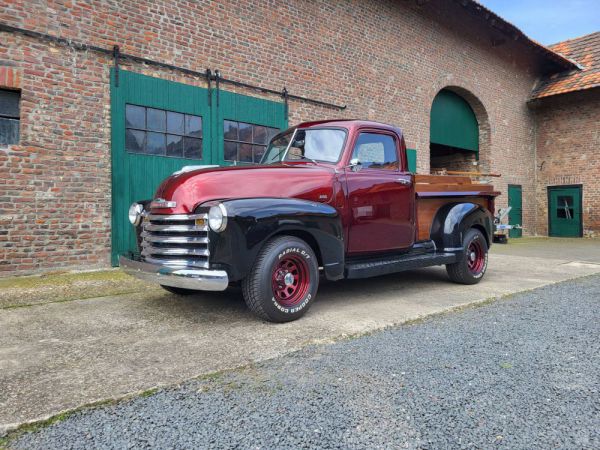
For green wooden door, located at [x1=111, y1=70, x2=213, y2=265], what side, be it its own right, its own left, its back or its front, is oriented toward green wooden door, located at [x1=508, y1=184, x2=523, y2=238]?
left

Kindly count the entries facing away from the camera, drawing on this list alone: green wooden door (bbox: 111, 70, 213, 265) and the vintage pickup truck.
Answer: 0

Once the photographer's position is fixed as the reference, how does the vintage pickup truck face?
facing the viewer and to the left of the viewer

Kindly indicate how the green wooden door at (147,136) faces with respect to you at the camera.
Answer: facing the viewer and to the right of the viewer

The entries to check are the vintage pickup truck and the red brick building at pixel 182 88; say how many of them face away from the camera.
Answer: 0

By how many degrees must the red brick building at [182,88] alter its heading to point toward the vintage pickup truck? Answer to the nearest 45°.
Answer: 0° — it already faces it

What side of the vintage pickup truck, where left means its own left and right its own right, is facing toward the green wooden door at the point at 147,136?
right

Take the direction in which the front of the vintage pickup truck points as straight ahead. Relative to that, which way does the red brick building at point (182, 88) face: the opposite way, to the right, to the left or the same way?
to the left

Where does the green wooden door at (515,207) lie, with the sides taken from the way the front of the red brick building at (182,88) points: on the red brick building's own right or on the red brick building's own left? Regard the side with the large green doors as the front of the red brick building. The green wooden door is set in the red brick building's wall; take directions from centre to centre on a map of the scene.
on the red brick building's own left

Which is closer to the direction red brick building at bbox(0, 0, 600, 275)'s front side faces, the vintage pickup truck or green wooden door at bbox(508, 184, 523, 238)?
the vintage pickup truck

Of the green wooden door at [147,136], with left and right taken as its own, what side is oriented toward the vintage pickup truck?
front

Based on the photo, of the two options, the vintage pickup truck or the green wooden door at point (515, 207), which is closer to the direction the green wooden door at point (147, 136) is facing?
the vintage pickup truck
